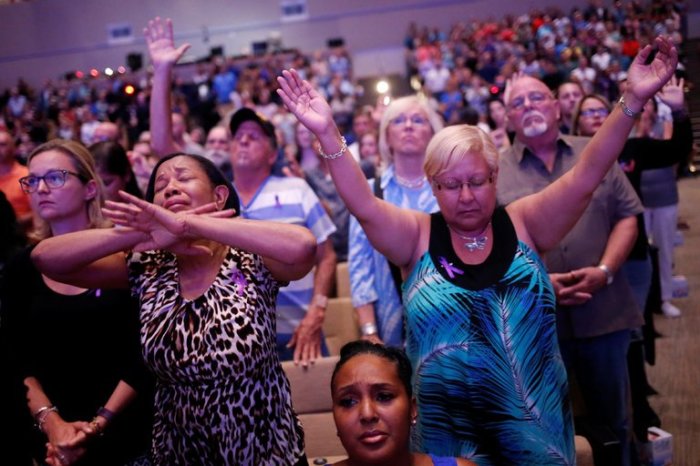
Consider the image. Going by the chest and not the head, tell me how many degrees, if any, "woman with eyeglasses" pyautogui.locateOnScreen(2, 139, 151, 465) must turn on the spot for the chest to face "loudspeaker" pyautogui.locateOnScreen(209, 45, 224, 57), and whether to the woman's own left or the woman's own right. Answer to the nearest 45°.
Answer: approximately 135° to the woman's own right

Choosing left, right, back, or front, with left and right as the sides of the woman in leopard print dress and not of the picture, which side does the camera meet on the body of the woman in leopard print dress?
front

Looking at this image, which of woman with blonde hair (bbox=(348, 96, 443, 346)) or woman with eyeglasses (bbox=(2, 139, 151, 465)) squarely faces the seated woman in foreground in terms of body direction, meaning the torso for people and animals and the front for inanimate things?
the woman with blonde hair

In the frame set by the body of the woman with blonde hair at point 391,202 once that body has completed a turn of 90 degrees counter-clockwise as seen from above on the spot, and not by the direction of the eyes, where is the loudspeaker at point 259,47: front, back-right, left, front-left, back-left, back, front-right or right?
left

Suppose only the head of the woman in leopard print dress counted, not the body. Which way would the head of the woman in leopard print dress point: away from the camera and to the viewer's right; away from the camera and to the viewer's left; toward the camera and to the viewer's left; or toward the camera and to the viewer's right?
toward the camera and to the viewer's left

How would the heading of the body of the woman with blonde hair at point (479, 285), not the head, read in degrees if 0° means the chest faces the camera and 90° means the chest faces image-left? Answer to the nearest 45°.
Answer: approximately 0°

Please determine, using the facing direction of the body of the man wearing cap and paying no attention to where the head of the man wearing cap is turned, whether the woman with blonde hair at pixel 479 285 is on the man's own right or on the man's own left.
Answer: on the man's own left

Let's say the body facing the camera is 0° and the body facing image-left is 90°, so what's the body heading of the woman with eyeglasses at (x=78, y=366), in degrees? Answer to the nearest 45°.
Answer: approximately 45°

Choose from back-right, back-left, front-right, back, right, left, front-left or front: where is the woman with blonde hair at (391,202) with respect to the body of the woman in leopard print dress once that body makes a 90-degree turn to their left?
front-left

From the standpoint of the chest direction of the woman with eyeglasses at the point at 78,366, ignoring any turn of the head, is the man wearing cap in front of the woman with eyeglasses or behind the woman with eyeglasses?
behind

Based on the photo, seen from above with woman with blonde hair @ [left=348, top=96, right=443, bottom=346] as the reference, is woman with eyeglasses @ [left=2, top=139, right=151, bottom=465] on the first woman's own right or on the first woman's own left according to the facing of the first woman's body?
on the first woman's own right

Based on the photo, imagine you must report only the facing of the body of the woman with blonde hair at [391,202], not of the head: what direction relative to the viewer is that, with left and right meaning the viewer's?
facing the viewer

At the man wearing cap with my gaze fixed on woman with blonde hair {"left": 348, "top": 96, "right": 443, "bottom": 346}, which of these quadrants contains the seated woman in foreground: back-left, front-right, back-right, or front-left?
front-right

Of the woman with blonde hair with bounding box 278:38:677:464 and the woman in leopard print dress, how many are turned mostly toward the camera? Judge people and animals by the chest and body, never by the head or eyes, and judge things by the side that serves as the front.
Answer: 2

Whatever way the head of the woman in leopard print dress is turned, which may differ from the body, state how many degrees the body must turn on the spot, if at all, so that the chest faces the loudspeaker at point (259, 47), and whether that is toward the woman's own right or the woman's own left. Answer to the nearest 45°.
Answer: approximately 180°
